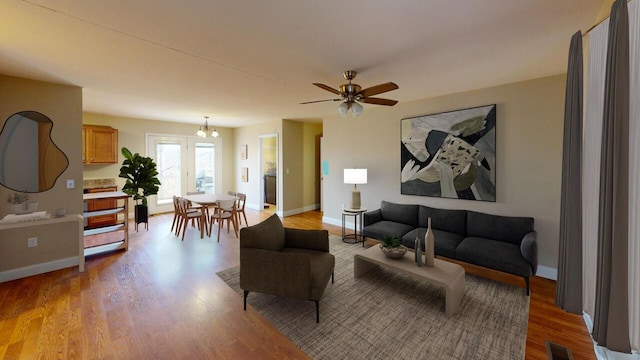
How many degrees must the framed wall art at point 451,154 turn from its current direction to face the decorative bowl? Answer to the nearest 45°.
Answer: approximately 45° to its left

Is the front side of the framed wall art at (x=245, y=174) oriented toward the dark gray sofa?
no

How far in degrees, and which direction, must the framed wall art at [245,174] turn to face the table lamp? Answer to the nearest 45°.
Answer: approximately 90° to its left

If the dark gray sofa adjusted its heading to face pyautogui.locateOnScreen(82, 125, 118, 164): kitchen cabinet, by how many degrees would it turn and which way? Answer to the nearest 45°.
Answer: approximately 45° to its right

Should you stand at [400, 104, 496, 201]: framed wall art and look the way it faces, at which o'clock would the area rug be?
The area rug is roughly at 11 o'clock from the framed wall art.

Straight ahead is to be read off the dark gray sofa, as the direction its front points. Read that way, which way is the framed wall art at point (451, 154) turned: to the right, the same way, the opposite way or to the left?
the same way

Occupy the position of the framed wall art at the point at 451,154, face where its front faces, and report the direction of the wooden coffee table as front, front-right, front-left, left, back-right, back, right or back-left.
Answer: front-left

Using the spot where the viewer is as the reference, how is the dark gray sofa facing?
facing the viewer and to the left of the viewer

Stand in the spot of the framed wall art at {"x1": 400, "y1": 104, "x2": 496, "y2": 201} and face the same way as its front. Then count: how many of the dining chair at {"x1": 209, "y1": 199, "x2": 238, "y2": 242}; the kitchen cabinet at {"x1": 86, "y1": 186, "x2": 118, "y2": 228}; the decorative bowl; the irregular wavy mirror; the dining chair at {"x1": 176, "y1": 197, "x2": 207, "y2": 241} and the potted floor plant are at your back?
0

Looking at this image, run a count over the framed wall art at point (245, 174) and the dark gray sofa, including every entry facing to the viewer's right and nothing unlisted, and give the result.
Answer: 0

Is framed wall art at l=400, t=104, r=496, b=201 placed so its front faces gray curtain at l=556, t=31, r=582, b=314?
no

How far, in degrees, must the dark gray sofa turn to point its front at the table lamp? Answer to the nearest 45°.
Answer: approximately 45° to its right

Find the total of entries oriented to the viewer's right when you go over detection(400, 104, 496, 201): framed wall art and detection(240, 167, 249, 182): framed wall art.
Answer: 0

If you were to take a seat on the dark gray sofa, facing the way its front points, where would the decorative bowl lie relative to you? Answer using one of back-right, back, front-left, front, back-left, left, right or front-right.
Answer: front
